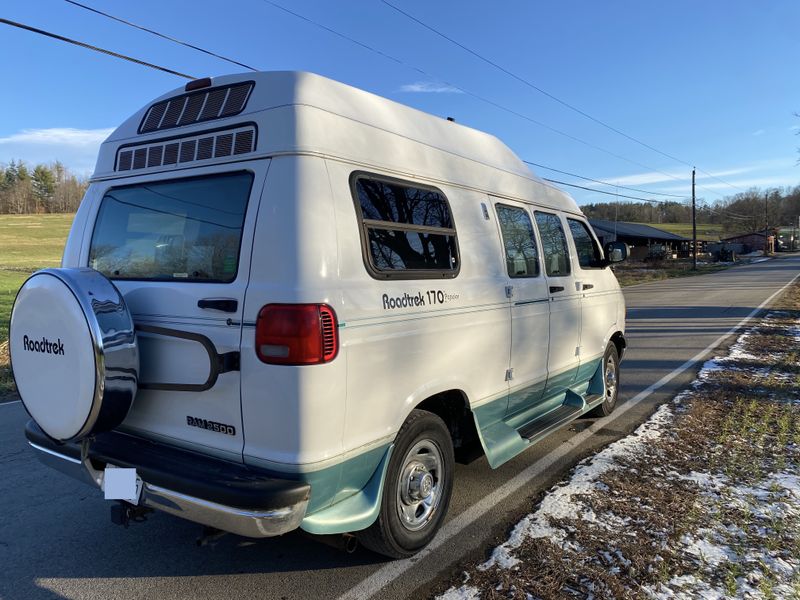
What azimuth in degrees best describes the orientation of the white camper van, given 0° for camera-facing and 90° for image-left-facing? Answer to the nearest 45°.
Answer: approximately 225°
